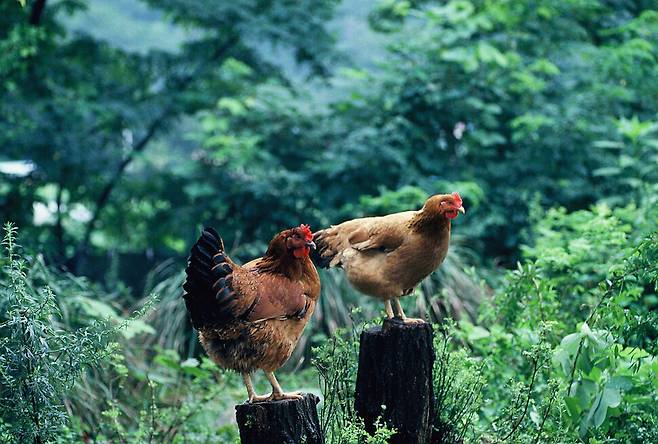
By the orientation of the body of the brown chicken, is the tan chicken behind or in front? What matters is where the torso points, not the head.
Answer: in front

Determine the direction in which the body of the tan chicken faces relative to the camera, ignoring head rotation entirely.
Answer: to the viewer's right

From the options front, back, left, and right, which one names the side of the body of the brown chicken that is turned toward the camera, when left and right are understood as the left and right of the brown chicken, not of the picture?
right

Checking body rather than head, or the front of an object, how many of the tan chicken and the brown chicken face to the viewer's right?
2

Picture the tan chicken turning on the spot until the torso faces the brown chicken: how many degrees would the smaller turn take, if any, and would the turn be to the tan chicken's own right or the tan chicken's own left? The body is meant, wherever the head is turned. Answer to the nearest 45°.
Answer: approximately 135° to the tan chicken's own right

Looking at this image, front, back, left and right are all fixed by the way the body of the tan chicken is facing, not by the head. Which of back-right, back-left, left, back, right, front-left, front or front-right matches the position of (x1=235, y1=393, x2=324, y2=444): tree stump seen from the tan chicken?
back-right
